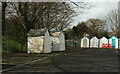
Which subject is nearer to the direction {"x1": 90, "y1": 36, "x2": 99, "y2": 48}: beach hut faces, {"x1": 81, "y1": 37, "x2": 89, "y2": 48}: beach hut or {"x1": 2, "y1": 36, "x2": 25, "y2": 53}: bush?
the bush

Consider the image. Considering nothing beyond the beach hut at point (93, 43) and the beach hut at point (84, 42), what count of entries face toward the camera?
2

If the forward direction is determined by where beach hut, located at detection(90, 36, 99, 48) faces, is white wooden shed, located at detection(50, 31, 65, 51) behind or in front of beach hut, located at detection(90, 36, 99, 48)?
in front

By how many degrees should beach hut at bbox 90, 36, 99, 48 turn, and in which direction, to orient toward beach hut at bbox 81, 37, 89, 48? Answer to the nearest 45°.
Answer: approximately 90° to its right

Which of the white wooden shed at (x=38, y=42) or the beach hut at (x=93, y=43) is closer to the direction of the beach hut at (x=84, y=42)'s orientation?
the white wooden shed

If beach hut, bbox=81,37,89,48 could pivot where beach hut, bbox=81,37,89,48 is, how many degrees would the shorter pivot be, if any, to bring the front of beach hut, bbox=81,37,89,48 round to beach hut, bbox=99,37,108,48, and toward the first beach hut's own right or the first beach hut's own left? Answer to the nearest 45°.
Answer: approximately 90° to the first beach hut's own left

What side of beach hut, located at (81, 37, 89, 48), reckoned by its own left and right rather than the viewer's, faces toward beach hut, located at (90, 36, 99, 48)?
left

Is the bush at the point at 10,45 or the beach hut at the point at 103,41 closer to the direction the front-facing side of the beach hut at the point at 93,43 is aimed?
the bush

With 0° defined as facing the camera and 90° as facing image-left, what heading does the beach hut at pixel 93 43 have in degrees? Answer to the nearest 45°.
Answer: approximately 0°

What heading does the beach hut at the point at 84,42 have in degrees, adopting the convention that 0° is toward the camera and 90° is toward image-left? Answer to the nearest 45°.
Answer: approximately 0°

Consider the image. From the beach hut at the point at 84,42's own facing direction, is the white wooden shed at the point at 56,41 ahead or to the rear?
ahead
